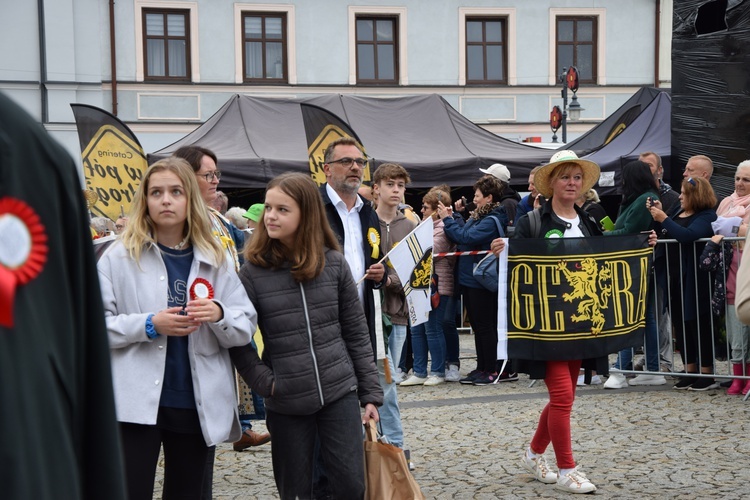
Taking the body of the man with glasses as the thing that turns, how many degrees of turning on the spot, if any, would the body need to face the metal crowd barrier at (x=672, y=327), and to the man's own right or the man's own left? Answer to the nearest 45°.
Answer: approximately 90° to the man's own left

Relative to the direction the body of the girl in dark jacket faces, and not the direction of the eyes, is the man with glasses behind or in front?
behind

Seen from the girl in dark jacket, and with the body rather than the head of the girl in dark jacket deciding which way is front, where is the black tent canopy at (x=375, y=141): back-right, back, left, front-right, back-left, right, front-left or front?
back

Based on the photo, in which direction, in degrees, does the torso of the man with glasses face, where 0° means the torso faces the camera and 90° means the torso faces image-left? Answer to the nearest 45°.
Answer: approximately 315°

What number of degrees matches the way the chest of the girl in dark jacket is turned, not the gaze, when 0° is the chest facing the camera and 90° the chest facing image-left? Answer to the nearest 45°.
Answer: approximately 0°

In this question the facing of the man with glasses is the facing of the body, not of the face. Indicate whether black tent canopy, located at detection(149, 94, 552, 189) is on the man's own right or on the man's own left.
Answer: on the man's own left

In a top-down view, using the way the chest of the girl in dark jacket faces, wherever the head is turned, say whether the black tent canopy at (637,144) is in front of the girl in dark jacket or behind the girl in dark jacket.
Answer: behind
